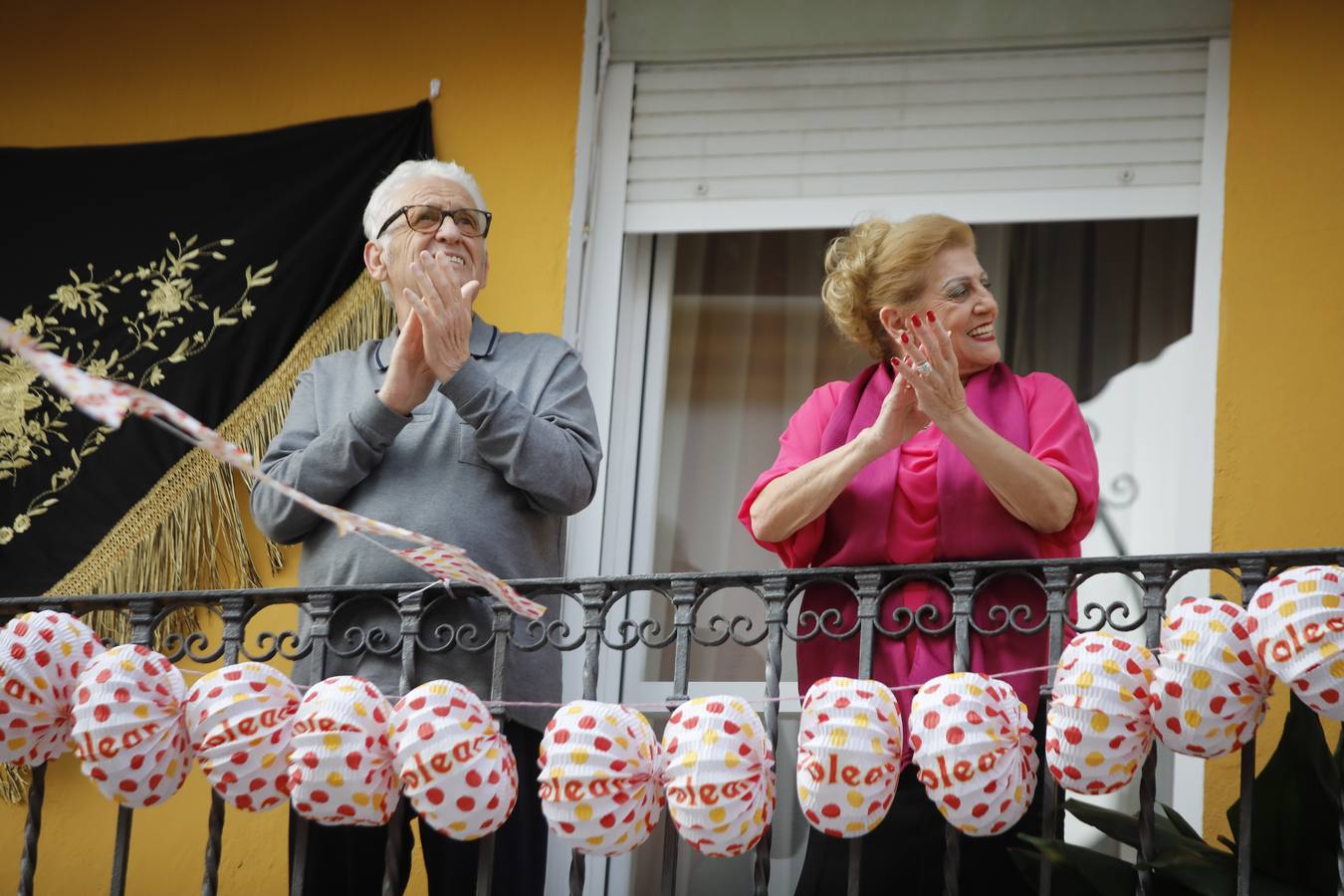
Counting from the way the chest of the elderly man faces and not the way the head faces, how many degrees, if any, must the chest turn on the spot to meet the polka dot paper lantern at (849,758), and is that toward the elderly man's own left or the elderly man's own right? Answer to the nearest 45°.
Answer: approximately 45° to the elderly man's own left

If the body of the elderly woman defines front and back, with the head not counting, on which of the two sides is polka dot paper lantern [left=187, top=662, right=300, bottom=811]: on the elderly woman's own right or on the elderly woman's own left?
on the elderly woman's own right

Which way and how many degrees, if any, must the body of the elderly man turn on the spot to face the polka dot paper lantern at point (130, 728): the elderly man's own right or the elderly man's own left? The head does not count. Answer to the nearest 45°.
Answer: approximately 90° to the elderly man's own right

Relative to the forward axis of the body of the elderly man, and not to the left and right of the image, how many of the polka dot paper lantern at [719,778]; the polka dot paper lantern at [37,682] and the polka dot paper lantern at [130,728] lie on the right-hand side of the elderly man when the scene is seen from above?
2

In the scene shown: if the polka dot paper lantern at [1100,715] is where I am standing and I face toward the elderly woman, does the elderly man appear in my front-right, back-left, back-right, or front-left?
front-left

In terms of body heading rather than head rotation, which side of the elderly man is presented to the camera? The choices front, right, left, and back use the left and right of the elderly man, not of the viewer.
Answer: front

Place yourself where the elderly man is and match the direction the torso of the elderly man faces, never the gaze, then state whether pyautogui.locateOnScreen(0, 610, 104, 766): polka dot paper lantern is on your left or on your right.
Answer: on your right

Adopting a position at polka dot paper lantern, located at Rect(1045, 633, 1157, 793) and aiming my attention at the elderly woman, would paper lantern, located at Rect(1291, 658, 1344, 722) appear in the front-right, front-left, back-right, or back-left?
back-right

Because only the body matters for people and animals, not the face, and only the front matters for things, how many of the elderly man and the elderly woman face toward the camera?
2

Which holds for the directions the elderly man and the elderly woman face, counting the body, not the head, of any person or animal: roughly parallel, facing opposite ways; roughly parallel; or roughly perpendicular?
roughly parallel
